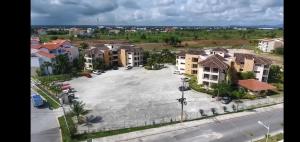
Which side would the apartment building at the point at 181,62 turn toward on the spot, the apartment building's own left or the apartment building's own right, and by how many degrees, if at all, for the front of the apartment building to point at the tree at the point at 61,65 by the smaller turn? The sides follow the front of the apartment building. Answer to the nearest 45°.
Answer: approximately 45° to the apartment building's own right

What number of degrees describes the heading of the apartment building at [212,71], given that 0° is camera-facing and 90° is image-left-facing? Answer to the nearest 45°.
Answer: approximately 45°

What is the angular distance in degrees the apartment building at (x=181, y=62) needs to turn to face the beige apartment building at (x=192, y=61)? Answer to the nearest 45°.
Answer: approximately 90° to its left

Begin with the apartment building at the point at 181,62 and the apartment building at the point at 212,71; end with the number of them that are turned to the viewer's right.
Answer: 0

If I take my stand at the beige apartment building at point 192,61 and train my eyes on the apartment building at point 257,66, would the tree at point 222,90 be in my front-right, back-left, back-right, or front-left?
front-right

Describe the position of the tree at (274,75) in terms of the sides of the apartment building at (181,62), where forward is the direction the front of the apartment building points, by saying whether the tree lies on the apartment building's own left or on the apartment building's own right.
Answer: on the apartment building's own left

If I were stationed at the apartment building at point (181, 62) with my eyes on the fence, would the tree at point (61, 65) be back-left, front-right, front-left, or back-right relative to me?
front-right
